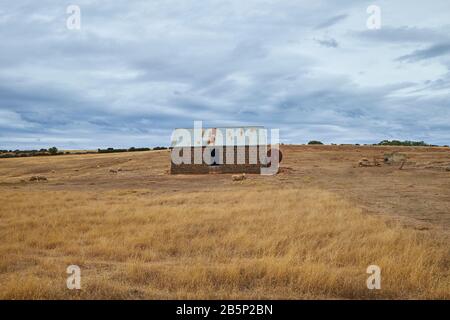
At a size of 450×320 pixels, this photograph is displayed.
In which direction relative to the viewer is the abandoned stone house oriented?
toward the camera
